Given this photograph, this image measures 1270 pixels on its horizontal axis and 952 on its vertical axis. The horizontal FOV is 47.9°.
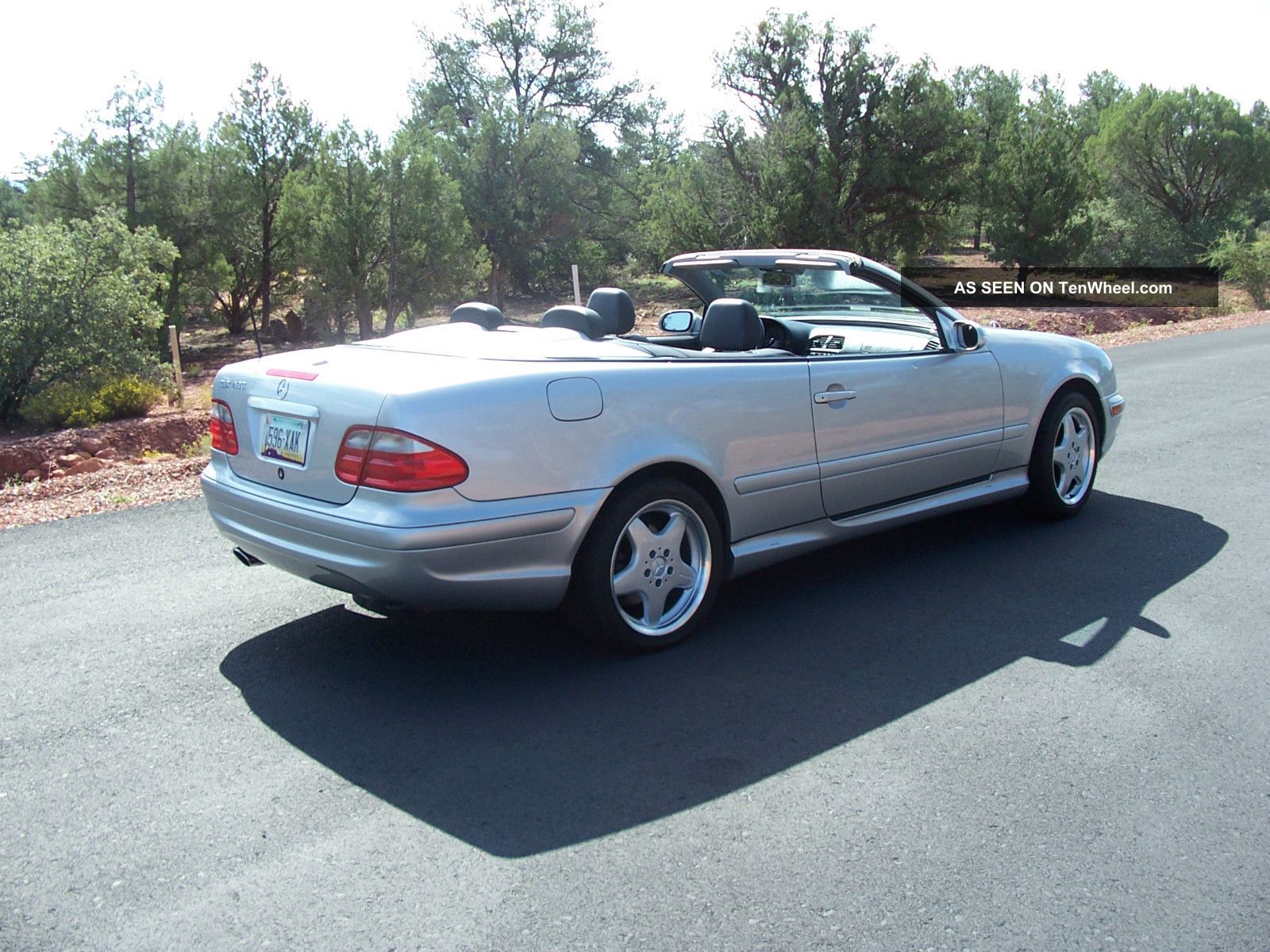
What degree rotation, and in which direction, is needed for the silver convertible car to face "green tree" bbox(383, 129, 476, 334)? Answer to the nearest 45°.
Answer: approximately 45° to its left

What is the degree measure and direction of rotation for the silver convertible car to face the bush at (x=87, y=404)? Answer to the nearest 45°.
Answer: approximately 90° to its left

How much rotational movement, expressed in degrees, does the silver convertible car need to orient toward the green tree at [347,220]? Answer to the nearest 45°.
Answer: approximately 45° to its left

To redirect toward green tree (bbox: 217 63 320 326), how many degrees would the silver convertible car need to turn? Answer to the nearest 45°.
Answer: approximately 45° to its left

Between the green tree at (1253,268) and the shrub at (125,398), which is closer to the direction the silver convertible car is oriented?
the green tree

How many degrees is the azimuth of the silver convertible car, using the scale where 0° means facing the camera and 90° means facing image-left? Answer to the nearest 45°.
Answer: approximately 225°

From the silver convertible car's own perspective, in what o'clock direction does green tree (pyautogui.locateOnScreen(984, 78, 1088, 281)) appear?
The green tree is roughly at 11 o'clock from the silver convertible car.

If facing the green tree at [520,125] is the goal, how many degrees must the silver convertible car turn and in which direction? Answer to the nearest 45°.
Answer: approximately 45° to its left

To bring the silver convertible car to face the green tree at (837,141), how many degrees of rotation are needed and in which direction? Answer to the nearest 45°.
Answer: approximately 45° to its left

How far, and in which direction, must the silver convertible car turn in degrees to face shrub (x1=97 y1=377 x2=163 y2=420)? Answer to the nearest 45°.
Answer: approximately 90° to its left
